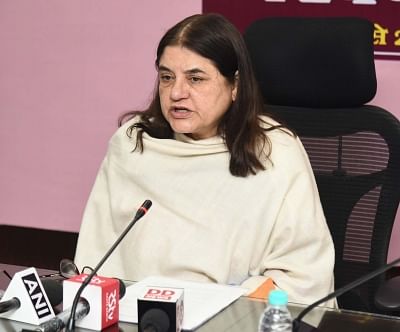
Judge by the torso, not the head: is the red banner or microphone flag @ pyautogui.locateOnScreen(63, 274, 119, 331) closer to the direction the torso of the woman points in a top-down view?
the microphone flag

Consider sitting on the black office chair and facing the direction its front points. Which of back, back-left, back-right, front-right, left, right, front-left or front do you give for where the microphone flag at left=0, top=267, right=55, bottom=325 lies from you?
front

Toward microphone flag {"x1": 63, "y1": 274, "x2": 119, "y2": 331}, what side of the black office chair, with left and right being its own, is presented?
front

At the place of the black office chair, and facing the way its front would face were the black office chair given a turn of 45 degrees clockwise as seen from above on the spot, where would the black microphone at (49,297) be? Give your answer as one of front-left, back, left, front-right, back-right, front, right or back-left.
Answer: front-left

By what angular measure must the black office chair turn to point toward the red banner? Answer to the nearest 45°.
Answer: approximately 135° to its right

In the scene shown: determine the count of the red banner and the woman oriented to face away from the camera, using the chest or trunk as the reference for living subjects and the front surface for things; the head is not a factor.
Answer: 0

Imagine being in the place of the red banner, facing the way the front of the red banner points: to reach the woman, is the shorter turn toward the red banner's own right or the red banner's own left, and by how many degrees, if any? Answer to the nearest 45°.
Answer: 0° — it already faces them

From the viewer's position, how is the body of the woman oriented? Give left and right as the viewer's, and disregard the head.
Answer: facing the viewer and to the left of the viewer

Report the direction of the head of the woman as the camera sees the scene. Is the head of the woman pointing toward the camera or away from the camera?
toward the camera

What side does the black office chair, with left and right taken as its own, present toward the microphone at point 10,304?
front

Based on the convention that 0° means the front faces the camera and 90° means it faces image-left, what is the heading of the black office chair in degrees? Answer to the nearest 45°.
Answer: approximately 45°

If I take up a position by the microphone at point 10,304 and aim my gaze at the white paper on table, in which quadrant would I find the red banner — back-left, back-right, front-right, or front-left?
front-left

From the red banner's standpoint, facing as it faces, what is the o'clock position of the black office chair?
The black office chair is roughly at 12 o'clock from the red banner.

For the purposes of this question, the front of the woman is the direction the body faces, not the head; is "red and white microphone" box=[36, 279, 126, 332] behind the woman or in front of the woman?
in front

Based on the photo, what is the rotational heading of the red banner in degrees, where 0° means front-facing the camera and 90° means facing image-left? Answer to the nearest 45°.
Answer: approximately 0°

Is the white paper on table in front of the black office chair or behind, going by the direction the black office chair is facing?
in front

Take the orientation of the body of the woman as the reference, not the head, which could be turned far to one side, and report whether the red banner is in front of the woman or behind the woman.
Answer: behind

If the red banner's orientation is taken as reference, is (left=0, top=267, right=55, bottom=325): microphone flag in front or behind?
in front
